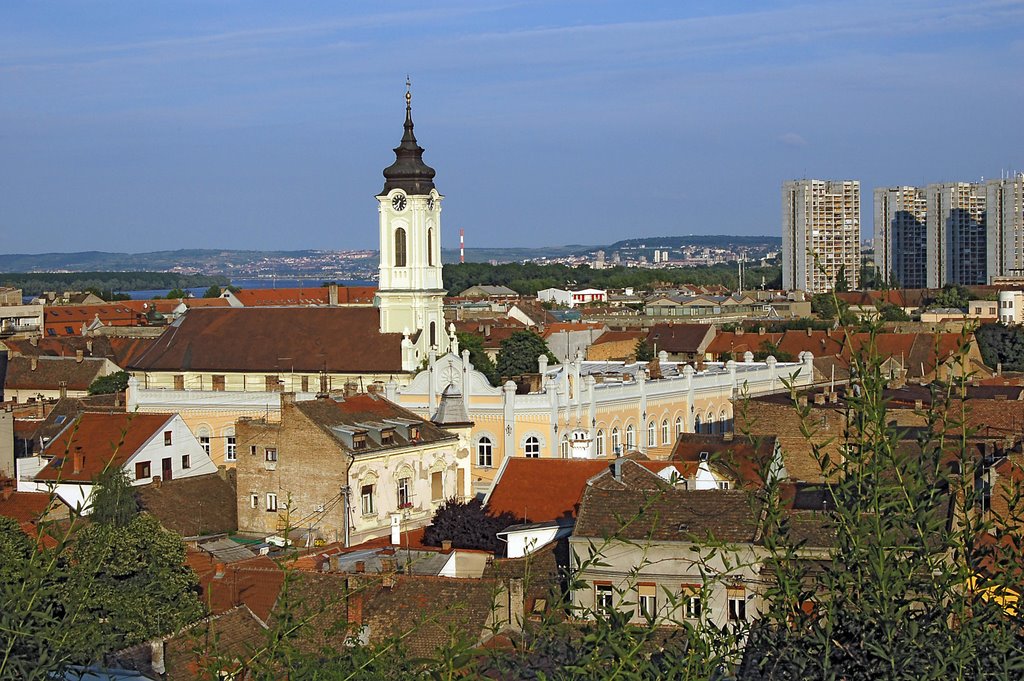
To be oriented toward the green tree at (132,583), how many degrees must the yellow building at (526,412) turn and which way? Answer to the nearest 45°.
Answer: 0° — it already faces it

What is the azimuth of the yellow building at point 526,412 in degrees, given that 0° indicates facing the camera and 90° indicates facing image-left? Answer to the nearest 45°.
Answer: approximately 0°
